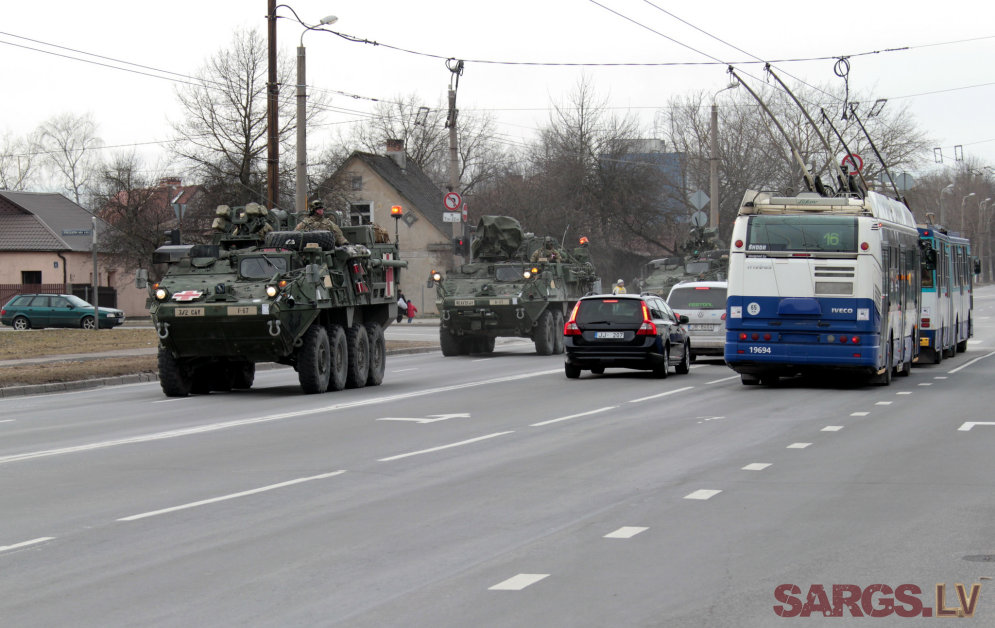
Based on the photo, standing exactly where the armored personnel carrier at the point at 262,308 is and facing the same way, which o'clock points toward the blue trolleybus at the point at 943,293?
The blue trolleybus is roughly at 7 o'clock from the armored personnel carrier.

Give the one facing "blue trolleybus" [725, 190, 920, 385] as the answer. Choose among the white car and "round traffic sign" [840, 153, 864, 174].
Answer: the round traffic sign

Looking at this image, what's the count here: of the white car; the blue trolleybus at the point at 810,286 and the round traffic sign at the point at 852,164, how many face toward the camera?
1

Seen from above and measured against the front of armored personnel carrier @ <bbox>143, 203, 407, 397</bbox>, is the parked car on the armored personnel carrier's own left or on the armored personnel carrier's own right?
on the armored personnel carrier's own right

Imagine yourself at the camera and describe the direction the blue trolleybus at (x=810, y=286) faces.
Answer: facing away from the viewer

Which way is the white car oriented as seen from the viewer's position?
away from the camera

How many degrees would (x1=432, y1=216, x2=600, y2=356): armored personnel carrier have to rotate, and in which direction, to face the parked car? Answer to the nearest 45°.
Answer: approximately 90° to its right

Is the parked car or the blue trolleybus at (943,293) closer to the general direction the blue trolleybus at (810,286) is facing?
the blue trolleybus

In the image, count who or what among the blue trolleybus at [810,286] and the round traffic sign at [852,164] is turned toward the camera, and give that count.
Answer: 1

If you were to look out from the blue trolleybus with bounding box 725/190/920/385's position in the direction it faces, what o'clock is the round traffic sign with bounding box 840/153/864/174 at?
The round traffic sign is roughly at 12 o'clock from the blue trolleybus.

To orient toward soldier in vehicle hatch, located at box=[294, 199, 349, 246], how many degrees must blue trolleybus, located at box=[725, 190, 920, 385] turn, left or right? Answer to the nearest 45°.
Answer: approximately 90° to its left

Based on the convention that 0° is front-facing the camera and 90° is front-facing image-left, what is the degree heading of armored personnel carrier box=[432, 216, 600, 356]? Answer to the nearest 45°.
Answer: approximately 45°

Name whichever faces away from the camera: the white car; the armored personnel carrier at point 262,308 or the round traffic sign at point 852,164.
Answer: the white car

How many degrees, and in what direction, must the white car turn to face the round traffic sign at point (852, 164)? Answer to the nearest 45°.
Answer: approximately 45° to its right
